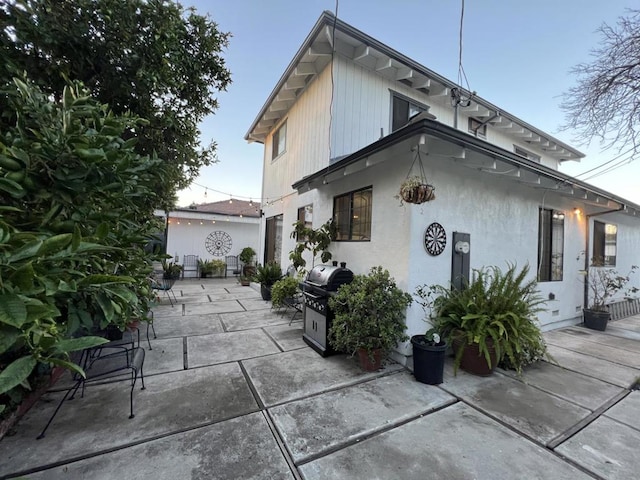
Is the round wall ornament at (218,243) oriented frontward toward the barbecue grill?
yes

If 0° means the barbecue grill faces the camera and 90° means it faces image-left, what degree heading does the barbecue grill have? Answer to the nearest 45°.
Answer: approximately 45°

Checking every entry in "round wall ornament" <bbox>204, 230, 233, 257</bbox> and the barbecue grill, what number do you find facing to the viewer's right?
0

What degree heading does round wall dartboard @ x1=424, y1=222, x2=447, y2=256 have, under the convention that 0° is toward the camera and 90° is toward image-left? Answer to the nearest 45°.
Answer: approximately 315°

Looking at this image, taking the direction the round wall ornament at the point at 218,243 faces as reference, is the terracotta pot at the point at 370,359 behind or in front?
in front

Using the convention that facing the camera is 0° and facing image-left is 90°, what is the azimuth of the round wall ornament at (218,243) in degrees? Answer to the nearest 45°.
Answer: approximately 0°

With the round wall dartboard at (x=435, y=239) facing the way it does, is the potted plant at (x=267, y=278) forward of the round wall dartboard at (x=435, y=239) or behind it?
behind

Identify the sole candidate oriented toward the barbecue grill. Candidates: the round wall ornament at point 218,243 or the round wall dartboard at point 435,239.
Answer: the round wall ornament at point 218,243

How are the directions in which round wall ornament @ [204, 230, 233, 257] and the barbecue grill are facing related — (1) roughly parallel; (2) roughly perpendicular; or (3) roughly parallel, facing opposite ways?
roughly perpendicular

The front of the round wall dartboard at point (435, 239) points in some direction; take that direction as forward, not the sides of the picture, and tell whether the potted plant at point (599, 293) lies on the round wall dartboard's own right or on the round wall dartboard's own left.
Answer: on the round wall dartboard's own left
